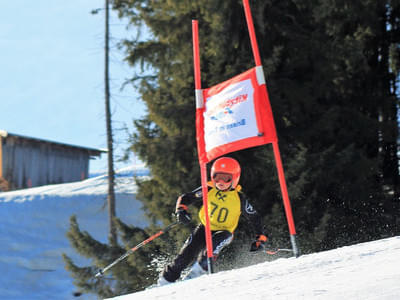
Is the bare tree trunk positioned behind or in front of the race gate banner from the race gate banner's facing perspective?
behind

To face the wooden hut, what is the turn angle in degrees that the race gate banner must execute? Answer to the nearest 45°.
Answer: approximately 135° to its right

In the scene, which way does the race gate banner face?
toward the camera
